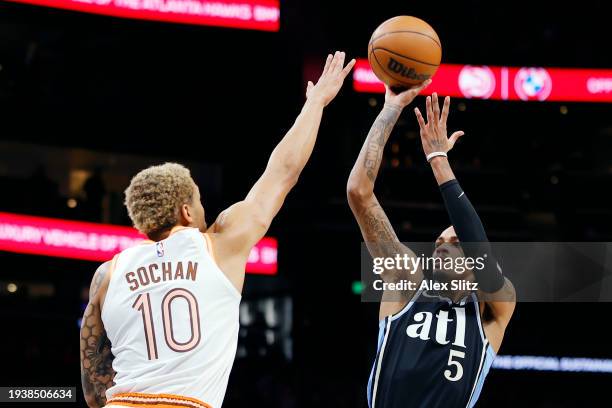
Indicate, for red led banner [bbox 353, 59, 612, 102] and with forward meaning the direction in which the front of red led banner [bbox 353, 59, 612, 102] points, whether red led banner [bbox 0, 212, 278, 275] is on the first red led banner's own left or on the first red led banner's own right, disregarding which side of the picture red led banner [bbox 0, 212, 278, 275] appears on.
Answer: on the first red led banner's own right

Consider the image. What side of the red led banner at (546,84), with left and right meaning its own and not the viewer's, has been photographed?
front

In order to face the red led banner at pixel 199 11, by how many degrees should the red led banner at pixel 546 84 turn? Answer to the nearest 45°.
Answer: approximately 45° to its right

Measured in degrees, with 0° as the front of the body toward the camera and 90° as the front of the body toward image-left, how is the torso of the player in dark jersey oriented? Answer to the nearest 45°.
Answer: approximately 0°

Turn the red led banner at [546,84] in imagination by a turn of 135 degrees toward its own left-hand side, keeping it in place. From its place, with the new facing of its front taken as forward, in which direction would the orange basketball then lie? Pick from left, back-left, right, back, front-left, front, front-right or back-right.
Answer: back-right

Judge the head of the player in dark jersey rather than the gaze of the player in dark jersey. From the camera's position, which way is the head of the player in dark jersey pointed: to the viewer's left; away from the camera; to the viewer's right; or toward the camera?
toward the camera

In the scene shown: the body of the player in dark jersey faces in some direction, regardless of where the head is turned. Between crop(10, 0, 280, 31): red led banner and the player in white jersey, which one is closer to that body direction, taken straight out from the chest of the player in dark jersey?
the player in white jersey

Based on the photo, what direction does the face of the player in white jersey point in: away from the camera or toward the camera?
away from the camera

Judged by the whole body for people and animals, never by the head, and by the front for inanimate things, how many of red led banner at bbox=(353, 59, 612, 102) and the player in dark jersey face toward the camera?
2

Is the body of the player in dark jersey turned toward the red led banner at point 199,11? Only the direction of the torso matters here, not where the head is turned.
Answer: no

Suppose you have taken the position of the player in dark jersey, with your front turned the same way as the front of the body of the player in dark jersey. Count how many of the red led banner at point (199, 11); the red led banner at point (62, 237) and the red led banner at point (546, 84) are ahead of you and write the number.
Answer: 0

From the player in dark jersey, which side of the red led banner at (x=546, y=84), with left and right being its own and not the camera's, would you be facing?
front

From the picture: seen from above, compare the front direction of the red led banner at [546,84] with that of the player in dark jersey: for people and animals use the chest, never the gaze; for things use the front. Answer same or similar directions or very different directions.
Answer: same or similar directions

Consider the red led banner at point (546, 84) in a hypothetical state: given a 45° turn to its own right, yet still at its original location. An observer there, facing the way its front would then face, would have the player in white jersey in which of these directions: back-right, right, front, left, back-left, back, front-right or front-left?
front-left

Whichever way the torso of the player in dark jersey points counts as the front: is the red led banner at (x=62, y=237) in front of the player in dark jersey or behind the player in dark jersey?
behind
